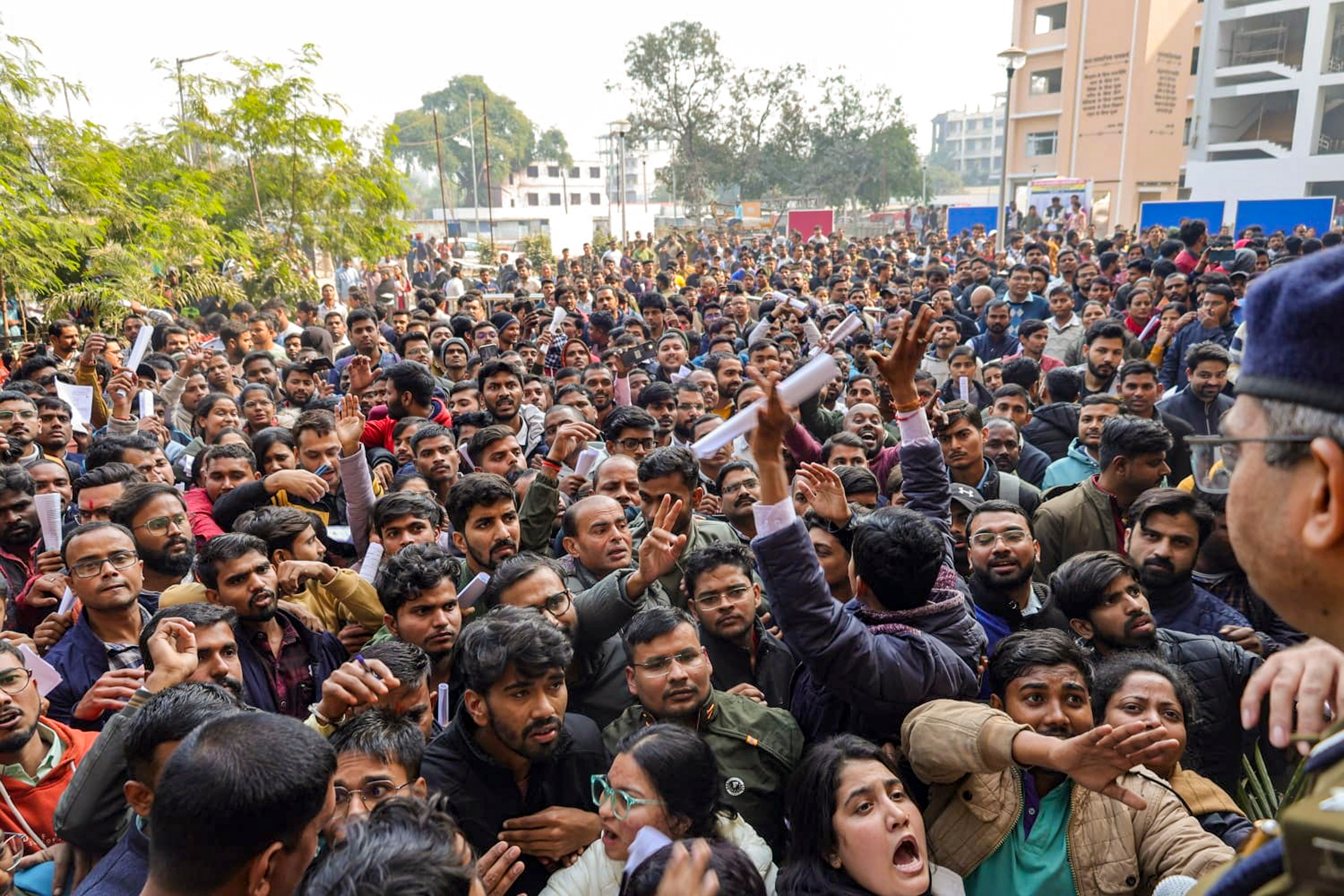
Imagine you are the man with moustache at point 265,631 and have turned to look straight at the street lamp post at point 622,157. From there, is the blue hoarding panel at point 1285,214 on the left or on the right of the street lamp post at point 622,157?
right

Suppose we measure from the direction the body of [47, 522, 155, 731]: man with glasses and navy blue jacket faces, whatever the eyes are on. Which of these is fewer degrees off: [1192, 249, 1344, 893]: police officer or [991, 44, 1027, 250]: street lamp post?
the police officer

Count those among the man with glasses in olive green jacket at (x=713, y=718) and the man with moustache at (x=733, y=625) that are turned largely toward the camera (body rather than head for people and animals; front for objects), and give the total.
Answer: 2

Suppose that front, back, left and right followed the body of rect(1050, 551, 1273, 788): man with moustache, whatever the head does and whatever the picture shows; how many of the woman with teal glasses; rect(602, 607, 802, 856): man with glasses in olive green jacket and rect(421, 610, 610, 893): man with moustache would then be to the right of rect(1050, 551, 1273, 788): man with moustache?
3

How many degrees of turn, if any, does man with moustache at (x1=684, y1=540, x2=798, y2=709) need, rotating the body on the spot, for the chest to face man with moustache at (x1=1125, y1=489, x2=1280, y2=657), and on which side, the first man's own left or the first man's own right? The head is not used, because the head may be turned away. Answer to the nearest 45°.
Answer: approximately 90° to the first man's own left

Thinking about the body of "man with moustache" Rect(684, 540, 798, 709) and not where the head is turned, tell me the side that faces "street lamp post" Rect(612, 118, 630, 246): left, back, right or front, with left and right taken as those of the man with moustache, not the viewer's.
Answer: back

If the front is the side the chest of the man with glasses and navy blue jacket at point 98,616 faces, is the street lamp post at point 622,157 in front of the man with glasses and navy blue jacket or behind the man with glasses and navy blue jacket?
behind

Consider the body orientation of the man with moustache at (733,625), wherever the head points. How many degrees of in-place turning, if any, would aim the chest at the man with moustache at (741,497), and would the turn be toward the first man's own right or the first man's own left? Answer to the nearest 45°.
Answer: approximately 180°

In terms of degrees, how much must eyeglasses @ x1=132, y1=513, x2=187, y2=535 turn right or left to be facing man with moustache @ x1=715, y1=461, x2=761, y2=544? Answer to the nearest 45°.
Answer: approximately 45° to its left
